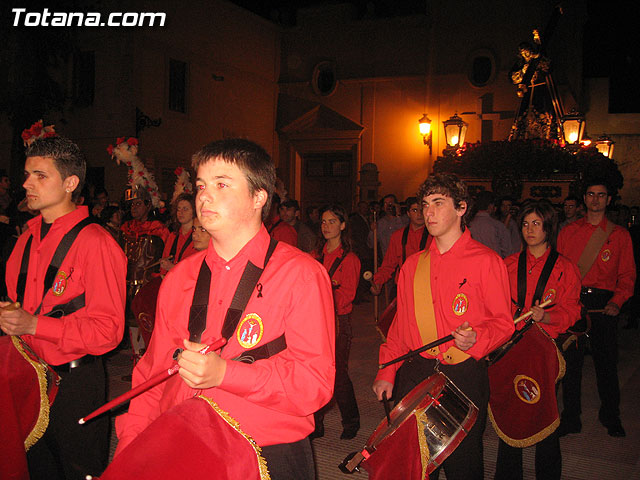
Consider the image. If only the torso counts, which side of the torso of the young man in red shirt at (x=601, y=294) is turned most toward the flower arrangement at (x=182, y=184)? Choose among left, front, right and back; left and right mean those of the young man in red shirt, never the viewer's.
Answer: right

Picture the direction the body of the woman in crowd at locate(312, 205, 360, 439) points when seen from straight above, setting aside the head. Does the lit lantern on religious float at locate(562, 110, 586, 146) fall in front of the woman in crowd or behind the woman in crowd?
behind

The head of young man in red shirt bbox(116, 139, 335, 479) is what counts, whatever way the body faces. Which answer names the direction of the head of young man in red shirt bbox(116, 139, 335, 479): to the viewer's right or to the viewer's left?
to the viewer's left

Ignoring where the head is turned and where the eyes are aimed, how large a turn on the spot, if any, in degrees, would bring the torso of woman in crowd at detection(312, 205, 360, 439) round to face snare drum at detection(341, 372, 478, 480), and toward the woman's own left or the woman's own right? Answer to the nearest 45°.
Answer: approximately 45° to the woman's own left

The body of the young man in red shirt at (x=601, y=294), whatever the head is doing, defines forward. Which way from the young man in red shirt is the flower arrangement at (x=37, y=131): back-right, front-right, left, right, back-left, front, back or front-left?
front-right

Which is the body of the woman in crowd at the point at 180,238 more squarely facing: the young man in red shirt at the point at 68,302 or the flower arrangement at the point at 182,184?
the young man in red shirt

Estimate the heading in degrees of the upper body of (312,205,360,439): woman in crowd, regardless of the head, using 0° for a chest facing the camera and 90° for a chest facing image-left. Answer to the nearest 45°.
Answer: approximately 45°

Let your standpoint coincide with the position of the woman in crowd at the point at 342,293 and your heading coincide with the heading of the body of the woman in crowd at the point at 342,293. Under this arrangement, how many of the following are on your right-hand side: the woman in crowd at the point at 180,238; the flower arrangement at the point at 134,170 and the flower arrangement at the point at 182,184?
3
